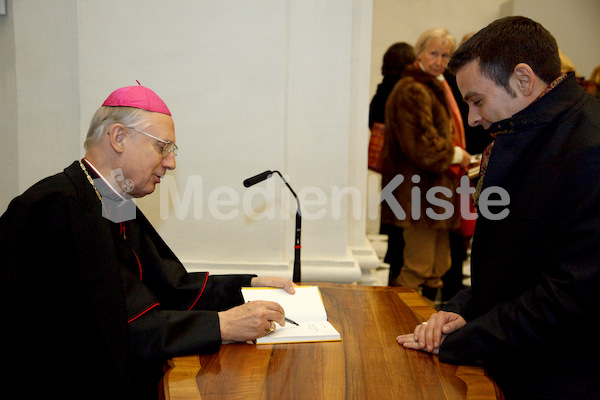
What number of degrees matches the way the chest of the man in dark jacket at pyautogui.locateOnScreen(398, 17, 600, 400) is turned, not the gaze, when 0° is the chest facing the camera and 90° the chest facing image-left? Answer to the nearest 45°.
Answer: approximately 90°

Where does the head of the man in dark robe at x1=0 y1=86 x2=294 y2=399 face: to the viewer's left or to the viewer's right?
to the viewer's right

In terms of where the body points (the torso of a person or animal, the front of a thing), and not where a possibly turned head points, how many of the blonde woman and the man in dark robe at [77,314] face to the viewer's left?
0

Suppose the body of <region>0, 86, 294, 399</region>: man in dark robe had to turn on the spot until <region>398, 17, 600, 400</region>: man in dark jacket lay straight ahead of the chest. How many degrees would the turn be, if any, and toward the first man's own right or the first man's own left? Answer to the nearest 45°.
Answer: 0° — they already face them

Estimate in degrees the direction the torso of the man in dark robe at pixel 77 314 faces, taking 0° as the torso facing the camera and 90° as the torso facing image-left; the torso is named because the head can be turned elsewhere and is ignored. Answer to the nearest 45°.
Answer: approximately 270°

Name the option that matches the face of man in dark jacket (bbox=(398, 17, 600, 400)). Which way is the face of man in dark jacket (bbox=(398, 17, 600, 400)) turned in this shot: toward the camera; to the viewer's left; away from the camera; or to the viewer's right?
to the viewer's left

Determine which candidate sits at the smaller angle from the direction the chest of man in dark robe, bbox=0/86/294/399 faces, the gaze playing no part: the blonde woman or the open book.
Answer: the open book
